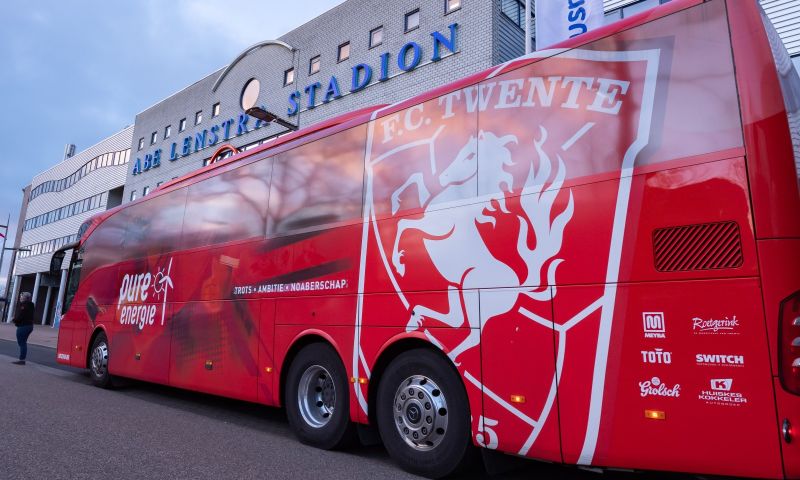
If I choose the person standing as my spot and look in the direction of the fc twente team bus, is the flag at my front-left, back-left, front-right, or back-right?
front-left

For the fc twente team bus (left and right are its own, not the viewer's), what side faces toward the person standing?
front

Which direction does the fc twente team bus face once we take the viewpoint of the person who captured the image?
facing away from the viewer and to the left of the viewer
